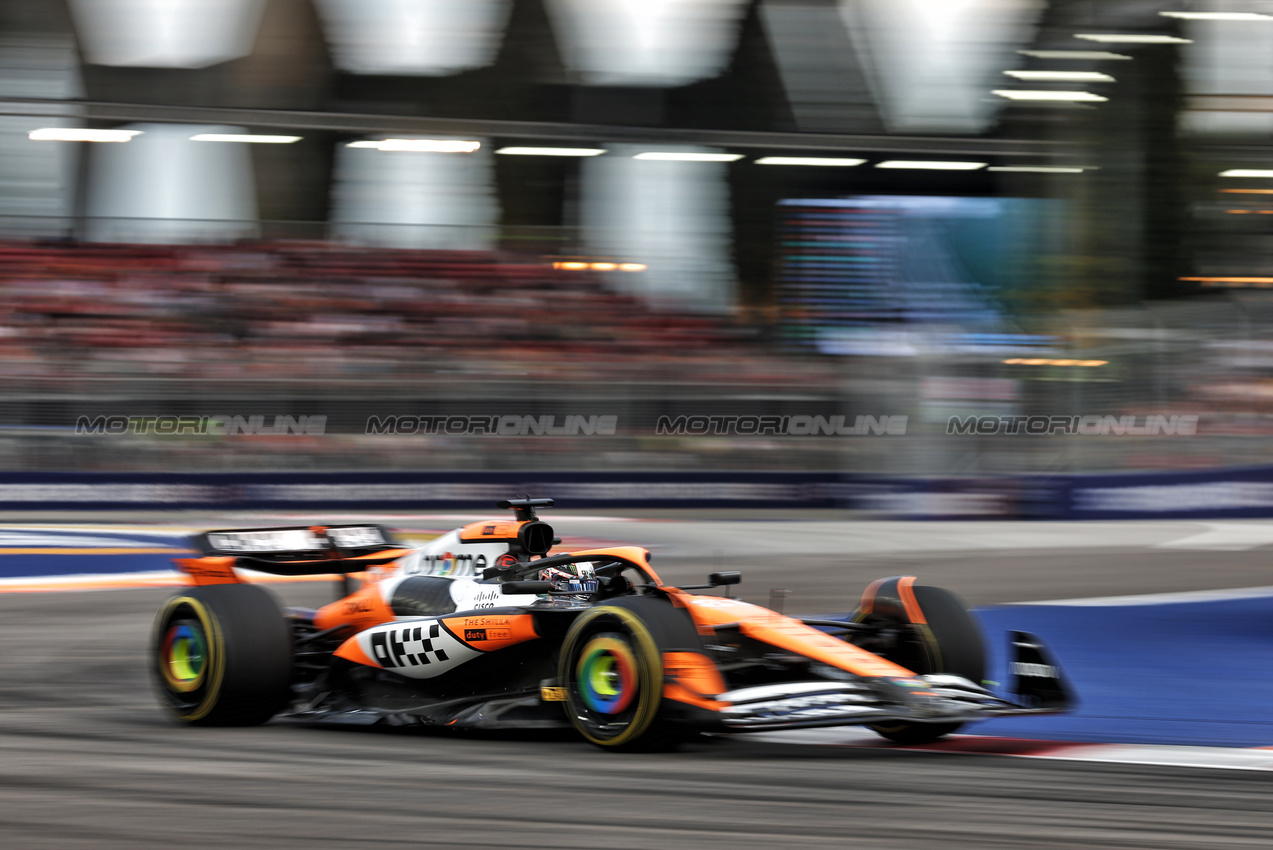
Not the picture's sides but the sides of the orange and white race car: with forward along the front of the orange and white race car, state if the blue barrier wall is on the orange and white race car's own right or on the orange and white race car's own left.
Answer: on the orange and white race car's own left

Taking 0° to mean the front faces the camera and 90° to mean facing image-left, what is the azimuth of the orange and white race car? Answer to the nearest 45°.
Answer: approximately 315°
